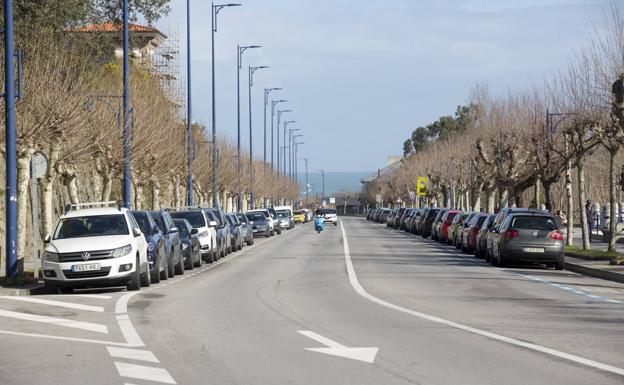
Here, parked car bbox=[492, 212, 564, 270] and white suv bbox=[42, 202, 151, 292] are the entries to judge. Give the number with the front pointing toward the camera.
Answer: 1

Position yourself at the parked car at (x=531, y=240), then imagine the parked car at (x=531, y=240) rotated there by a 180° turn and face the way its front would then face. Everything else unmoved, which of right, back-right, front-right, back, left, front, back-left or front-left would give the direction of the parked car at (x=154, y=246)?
front-right

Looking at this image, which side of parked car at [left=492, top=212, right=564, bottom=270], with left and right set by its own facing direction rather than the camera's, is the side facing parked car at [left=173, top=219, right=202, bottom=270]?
left

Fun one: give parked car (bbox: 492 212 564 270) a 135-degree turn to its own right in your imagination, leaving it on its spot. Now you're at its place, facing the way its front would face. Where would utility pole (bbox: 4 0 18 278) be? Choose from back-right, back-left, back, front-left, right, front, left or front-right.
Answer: right

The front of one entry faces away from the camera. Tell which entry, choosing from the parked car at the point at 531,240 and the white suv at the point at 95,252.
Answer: the parked car

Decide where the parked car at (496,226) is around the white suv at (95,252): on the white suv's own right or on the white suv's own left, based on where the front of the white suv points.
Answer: on the white suv's own left

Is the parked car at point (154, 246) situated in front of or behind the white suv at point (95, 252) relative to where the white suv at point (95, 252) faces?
behind

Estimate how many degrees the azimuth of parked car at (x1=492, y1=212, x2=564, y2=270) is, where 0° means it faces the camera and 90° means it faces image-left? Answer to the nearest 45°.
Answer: approximately 180°

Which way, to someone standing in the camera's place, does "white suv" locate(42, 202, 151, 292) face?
facing the viewer
